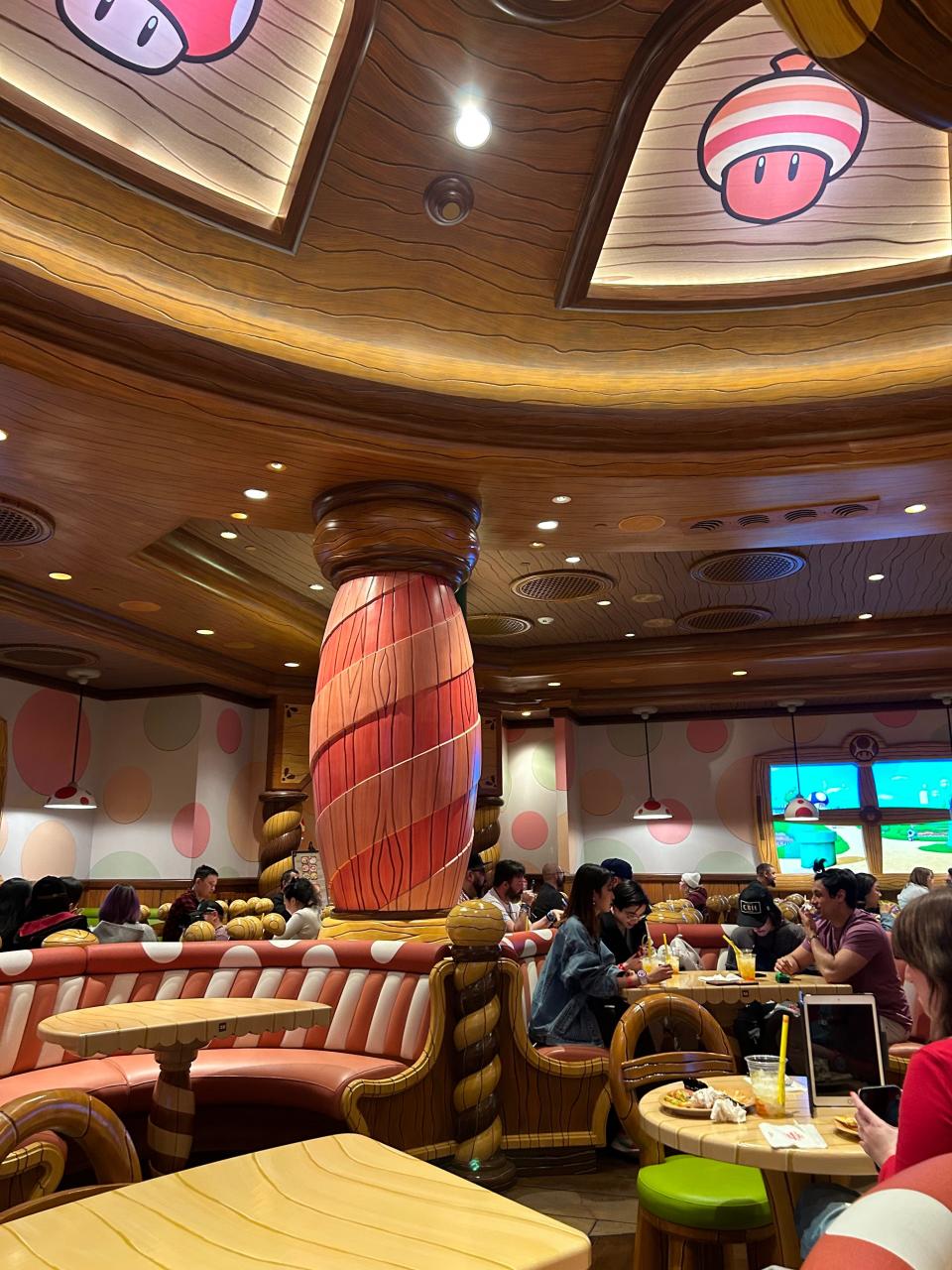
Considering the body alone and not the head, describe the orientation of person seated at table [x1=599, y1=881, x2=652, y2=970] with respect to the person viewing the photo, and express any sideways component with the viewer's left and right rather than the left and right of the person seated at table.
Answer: facing the viewer and to the right of the viewer

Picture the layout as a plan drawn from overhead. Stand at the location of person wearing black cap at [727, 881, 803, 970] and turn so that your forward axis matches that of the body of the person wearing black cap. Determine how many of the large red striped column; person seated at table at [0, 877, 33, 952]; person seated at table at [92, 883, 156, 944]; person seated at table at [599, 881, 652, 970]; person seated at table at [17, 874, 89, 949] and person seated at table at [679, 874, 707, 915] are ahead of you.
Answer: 5

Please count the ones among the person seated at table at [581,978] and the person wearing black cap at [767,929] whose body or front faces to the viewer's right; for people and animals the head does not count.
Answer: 1

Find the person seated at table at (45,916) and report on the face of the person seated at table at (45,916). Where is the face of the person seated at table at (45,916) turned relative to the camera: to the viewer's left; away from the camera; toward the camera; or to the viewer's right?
away from the camera

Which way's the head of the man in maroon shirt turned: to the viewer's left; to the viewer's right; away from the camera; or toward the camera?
to the viewer's left

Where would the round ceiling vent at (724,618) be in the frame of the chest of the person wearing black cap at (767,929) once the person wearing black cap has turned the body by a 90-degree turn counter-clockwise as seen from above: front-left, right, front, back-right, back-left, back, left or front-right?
back-left

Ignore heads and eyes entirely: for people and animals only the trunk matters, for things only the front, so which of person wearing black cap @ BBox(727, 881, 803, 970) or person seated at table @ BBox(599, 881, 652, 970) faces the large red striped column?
the person wearing black cap

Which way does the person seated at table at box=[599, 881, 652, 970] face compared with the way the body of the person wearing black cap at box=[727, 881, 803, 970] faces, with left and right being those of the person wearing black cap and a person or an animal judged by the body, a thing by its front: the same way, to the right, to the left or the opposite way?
to the left

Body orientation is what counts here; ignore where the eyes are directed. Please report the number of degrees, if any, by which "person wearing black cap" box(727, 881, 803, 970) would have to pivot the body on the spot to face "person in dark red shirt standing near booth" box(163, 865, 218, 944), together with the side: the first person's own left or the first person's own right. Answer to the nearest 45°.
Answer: approximately 45° to the first person's own right

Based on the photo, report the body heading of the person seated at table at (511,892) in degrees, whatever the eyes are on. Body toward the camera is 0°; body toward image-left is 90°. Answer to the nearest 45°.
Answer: approximately 315°

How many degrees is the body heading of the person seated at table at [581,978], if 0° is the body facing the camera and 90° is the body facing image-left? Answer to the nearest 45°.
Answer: approximately 270°

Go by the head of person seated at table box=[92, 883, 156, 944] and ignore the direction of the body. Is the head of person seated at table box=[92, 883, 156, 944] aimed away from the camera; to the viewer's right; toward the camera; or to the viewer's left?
away from the camera

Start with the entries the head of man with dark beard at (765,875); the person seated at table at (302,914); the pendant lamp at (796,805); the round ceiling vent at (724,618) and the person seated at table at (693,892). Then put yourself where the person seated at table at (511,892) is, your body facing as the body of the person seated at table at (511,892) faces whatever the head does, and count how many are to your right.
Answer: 1

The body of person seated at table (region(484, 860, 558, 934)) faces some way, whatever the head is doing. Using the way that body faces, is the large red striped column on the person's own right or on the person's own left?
on the person's own right
